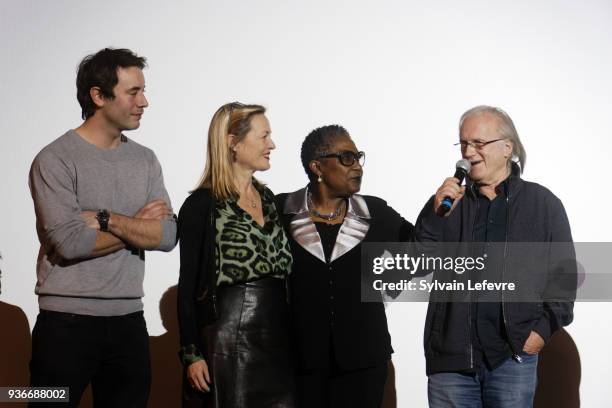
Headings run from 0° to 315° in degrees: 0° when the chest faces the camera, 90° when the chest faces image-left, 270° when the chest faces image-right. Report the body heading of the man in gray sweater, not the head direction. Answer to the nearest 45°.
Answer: approximately 315°

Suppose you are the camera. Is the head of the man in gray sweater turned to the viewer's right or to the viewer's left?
to the viewer's right

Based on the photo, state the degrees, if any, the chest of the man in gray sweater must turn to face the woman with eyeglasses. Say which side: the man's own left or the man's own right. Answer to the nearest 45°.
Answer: approximately 45° to the man's own left

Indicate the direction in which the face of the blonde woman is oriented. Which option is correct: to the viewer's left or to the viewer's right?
to the viewer's right

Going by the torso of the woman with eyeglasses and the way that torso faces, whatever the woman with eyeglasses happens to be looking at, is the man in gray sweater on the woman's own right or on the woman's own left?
on the woman's own right
